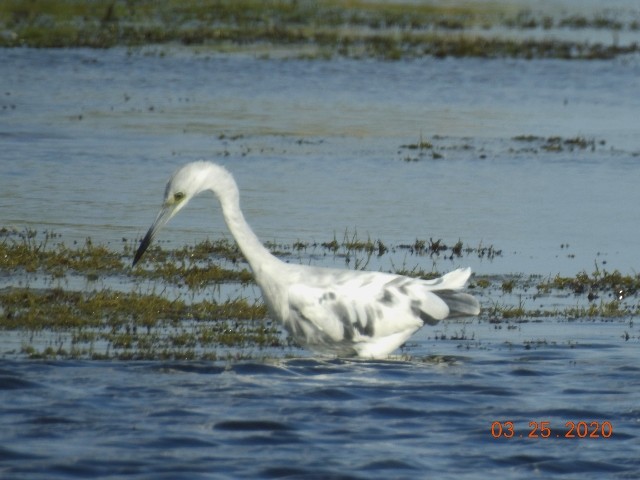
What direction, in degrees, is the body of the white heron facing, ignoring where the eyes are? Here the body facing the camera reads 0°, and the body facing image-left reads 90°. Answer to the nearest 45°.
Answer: approximately 90°
